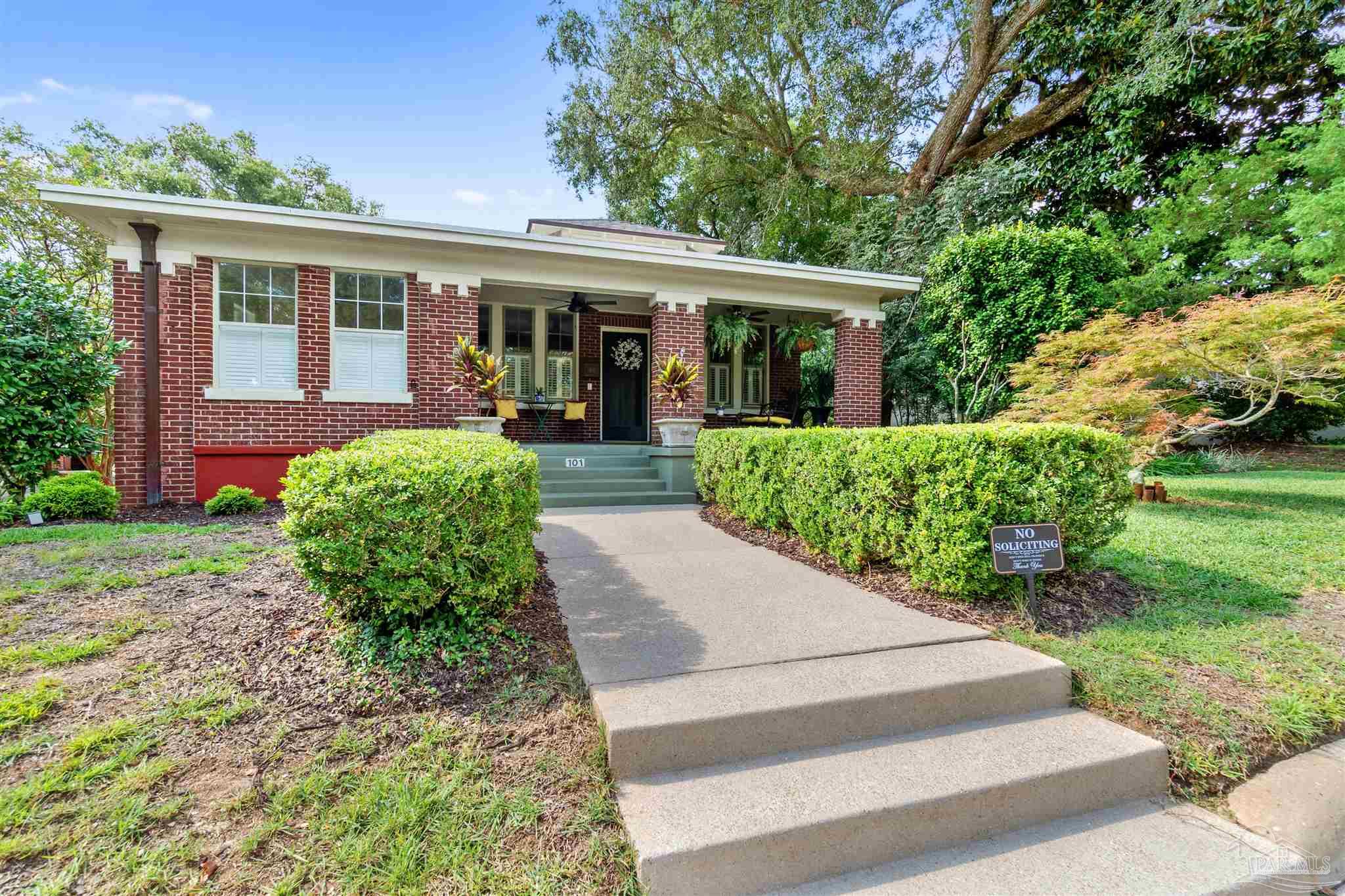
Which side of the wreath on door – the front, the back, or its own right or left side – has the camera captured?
front

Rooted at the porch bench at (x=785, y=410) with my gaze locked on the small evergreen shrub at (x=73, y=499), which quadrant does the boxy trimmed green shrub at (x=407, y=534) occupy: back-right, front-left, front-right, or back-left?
front-left

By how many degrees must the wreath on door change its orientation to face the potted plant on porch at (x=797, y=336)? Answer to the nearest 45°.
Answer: approximately 90° to its left

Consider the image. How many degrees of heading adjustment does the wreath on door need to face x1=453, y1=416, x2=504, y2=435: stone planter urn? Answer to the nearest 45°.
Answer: approximately 45° to its right

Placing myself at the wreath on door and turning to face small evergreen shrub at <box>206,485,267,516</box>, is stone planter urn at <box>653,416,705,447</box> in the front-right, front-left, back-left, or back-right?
front-left

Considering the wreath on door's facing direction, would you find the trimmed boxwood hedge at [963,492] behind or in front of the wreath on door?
in front

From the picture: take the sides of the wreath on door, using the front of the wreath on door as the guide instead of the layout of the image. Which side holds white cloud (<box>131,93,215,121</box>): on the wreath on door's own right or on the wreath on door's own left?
on the wreath on door's own right

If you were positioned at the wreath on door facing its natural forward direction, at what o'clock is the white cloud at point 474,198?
The white cloud is roughly at 5 o'clock from the wreath on door.

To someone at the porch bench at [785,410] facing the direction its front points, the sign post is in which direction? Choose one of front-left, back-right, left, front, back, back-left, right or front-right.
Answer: left

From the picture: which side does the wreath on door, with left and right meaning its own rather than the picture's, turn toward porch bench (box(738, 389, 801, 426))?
left
